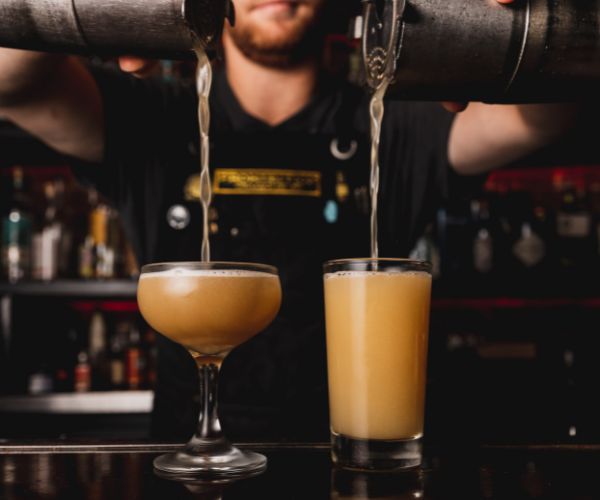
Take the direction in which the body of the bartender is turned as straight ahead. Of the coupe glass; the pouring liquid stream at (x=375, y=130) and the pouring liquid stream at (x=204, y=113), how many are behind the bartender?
0

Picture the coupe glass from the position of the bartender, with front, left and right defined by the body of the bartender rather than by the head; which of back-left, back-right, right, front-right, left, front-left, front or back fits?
front

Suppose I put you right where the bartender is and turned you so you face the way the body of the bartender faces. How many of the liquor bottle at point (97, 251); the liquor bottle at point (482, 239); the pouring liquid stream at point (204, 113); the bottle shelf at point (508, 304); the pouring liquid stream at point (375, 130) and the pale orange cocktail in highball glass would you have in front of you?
3

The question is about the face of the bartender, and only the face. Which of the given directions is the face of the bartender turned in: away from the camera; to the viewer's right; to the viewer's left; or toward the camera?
toward the camera

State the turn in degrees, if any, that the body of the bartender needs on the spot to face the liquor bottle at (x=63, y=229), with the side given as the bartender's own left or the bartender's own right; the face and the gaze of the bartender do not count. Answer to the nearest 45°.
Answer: approximately 135° to the bartender's own right

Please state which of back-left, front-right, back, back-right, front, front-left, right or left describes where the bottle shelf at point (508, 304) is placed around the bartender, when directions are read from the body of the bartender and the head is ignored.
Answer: back-left

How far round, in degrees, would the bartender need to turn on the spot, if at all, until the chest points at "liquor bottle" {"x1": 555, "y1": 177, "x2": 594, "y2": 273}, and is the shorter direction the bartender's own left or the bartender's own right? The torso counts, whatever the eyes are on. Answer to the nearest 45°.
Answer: approximately 135° to the bartender's own left

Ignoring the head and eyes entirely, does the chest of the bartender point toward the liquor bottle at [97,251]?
no

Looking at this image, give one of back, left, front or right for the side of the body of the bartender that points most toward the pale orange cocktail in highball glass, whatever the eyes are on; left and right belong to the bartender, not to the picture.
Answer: front

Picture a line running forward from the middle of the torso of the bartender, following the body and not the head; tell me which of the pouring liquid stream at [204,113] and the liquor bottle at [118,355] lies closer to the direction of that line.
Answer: the pouring liquid stream

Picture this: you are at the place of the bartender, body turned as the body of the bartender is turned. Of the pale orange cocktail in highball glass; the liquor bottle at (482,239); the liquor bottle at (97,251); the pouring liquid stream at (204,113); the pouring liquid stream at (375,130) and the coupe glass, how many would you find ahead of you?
4

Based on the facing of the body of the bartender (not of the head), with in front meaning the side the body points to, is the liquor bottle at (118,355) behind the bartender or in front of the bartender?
behind

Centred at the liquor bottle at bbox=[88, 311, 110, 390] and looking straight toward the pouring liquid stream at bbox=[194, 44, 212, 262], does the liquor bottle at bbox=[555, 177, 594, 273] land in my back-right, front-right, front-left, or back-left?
front-left

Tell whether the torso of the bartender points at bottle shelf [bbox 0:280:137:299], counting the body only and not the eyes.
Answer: no

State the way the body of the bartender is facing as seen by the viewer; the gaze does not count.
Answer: toward the camera

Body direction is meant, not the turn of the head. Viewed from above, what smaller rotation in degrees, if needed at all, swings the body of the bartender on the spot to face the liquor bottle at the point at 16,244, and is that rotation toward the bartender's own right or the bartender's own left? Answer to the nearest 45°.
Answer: approximately 135° to the bartender's own right
